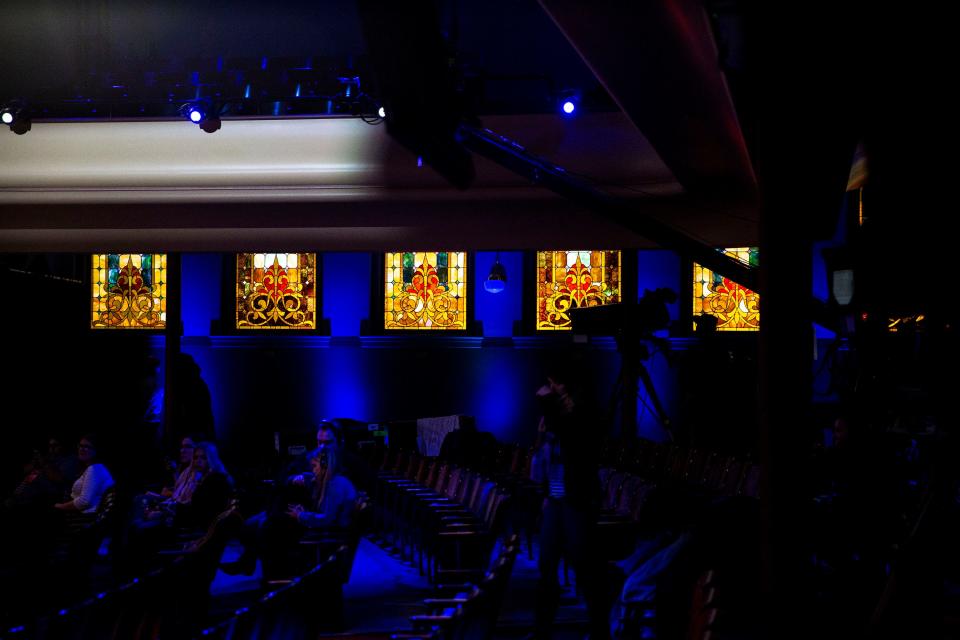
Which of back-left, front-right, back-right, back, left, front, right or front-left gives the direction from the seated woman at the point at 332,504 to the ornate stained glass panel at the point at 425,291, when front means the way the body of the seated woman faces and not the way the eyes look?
right

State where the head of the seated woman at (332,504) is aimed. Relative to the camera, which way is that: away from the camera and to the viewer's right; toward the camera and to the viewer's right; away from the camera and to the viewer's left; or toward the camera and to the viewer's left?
toward the camera and to the viewer's left

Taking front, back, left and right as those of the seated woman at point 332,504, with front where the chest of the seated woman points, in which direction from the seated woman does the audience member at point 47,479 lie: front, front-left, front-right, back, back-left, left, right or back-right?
front-right

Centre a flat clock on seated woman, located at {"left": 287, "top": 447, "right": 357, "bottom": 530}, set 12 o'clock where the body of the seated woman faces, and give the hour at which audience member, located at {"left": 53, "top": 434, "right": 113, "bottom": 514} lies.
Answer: The audience member is roughly at 1 o'clock from the seated woman.

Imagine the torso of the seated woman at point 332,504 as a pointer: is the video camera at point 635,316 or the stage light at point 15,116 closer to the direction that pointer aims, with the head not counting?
the stage light

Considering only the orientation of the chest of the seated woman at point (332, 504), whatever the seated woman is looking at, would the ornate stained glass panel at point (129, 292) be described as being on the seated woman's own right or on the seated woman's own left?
on the seated woman's own right

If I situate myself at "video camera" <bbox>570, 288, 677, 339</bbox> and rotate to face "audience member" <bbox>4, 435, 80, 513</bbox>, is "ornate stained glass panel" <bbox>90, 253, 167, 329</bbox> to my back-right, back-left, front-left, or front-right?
front-right

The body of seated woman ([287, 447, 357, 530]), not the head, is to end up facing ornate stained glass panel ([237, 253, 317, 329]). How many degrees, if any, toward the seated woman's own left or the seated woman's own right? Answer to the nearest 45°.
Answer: approximately 90° to the seated woman's own right

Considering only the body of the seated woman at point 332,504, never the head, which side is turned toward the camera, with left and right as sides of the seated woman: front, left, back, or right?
left

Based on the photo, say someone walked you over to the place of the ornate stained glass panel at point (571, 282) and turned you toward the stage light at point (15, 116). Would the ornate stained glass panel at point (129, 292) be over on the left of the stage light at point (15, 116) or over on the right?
right

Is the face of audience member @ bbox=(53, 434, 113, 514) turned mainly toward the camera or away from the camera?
toward the camera

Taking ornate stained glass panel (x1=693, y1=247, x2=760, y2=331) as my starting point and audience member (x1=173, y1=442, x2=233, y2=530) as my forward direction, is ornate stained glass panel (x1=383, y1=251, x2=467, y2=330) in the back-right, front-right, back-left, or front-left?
front-right
